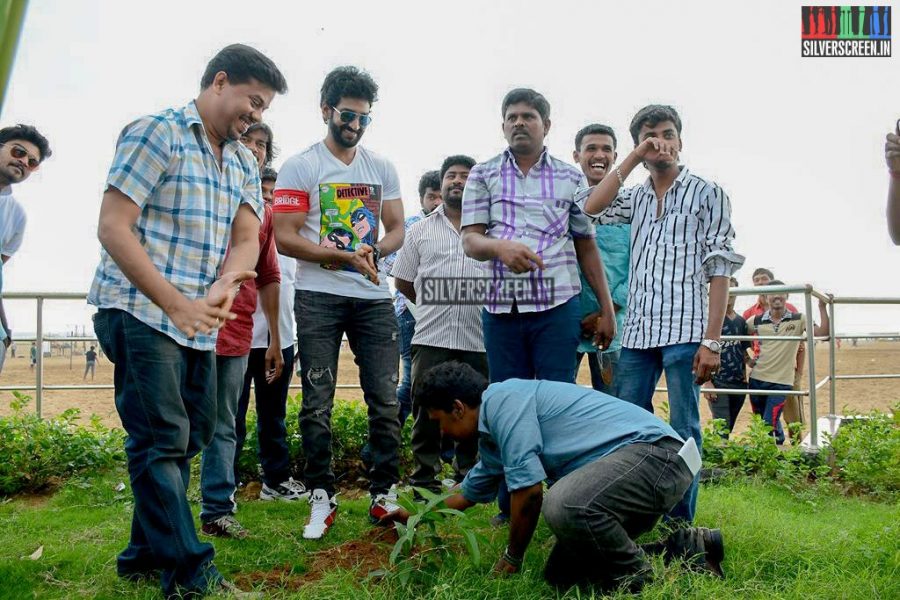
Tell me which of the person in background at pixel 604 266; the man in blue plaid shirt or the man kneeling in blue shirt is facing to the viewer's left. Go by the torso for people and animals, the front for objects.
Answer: the man kneeling in blue shirt

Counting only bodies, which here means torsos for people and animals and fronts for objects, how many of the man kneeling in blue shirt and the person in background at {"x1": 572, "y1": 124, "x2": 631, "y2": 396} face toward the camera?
1

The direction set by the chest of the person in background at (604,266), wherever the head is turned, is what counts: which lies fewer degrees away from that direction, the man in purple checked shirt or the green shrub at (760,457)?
the man in purple checked shirt

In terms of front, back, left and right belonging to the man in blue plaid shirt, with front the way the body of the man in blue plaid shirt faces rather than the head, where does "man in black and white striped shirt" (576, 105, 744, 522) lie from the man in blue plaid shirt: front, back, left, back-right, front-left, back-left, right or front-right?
front-left

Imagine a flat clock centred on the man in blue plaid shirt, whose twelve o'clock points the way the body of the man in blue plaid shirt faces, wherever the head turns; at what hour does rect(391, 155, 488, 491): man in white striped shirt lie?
The man in white striped shirt is roughly at 9 o'clock from the man in blue plaid shirt.

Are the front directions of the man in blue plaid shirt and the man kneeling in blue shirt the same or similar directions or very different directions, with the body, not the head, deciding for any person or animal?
very different directions

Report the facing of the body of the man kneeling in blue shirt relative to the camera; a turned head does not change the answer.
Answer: to the viewer's left

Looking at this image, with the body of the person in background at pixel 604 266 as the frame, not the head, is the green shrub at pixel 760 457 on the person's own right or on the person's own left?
on the person's own left

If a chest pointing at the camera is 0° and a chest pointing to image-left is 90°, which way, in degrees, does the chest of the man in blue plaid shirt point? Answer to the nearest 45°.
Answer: approximately 315°

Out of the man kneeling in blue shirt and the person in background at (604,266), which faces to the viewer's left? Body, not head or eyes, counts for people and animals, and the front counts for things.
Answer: the man kneeling in blue shirt

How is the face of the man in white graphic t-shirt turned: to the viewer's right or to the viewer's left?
to the viewer's right

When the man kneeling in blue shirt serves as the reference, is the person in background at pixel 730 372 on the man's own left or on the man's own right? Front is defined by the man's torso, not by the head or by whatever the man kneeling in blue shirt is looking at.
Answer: on the man's own right
